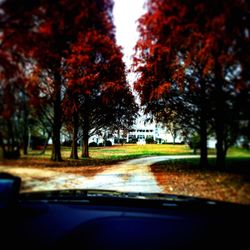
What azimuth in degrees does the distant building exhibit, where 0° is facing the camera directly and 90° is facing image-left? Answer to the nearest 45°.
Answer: approximately 0°
